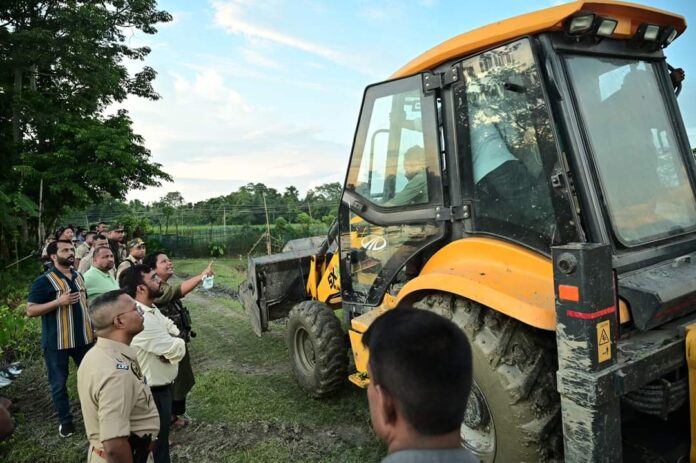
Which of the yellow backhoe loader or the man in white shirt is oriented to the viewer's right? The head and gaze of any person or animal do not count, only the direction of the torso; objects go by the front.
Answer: the man in white shirt

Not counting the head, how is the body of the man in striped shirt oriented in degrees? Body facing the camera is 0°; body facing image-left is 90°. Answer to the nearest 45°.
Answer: approximately 315°

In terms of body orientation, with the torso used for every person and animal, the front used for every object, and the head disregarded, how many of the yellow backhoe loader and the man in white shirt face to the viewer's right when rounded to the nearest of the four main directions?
1

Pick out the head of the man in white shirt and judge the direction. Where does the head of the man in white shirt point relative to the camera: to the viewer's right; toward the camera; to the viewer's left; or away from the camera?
to the viewer's right

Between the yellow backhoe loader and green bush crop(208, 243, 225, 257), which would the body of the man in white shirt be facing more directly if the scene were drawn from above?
the yellow backhoe loader

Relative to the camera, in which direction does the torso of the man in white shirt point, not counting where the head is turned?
to the viewer's right

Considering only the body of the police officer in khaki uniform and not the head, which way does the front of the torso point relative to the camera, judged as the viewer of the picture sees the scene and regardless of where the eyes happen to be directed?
to the viewer's right

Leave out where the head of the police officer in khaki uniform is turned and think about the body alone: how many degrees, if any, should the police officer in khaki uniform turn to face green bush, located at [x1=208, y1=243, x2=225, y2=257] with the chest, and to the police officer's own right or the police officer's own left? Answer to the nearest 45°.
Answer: approximately 90° to the police officer's own left

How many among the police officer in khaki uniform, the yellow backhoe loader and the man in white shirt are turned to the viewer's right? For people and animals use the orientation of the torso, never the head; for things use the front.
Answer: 2
